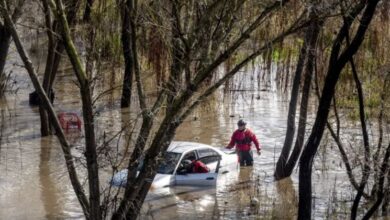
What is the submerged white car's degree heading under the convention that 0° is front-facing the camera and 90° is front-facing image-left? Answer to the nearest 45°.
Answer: approximately 45°

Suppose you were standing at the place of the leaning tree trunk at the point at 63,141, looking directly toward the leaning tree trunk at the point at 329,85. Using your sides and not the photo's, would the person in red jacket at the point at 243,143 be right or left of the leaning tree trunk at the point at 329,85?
left

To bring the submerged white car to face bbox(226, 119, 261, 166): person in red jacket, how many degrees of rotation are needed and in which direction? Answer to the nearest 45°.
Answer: approximately 180°

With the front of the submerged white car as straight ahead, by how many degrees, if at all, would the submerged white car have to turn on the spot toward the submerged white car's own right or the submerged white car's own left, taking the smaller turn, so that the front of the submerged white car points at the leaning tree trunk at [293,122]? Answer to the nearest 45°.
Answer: approximately 135° to the submerged white car's own left

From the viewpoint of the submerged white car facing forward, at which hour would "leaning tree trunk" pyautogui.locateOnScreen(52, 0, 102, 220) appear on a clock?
The leaning tree trunk is roughly at 11 o'clock from the submerged white car.

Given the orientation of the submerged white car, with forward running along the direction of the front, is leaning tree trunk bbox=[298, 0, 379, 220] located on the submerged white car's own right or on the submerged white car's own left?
on the submerged white car's own left

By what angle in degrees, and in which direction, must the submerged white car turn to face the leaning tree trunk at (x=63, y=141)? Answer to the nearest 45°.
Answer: approximately 45° to its left
